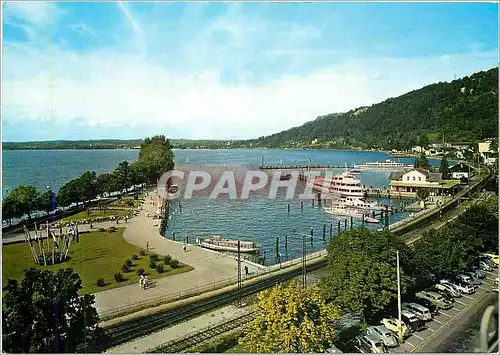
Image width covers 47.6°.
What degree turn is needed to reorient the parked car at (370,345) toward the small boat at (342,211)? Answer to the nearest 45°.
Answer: approximately 45° to its right

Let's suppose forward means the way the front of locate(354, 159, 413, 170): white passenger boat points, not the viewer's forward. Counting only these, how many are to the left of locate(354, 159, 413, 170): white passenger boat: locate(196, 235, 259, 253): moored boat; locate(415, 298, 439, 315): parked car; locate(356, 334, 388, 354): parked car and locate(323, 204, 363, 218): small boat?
4

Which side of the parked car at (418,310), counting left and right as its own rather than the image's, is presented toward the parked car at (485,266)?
right

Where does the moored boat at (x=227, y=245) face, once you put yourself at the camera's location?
facing to the left of the viewer

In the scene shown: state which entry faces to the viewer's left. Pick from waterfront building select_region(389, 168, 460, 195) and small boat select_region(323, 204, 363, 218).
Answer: the small boat

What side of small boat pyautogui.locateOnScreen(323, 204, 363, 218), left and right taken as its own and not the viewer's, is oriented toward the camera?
left

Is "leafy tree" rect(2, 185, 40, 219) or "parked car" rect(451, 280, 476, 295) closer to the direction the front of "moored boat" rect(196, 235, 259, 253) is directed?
the leafy tree

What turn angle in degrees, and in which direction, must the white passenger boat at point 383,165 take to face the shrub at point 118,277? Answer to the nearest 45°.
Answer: approximately 90° to its left

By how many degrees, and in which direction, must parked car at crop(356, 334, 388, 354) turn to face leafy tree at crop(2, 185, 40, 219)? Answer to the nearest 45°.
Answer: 0° — it already faces it
